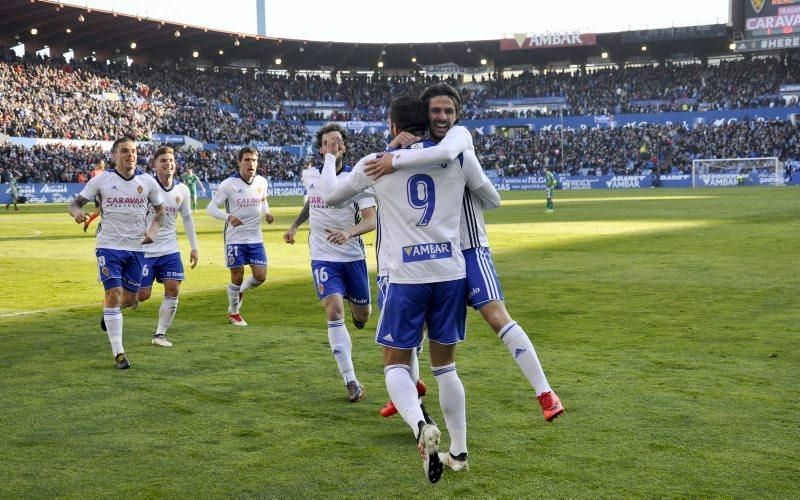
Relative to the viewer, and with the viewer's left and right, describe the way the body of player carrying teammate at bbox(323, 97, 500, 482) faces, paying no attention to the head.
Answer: facing away from the viewer

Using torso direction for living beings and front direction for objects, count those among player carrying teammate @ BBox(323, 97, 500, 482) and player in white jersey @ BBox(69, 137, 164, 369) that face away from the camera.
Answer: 1

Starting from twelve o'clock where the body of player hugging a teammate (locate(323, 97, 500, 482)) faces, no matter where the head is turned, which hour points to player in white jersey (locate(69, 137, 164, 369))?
The player in white jersey is roughly at 11 o'clock from the player hugging a teammate.

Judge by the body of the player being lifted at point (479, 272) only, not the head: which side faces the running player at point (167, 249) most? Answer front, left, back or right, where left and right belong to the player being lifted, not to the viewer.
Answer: right

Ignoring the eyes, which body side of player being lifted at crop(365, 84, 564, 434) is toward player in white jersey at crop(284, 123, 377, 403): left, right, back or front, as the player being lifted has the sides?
right

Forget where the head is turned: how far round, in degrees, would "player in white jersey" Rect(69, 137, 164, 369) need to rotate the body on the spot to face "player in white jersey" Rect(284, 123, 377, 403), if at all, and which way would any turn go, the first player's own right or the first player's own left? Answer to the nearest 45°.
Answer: approximately 45° to the first player's own left

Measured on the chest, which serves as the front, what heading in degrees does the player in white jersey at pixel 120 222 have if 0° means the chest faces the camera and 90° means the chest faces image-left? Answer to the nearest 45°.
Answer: approximately 0°
